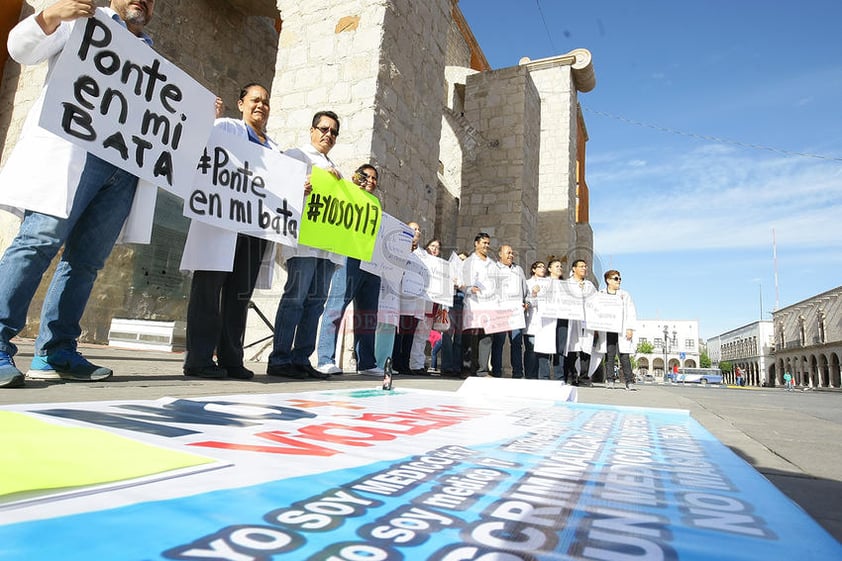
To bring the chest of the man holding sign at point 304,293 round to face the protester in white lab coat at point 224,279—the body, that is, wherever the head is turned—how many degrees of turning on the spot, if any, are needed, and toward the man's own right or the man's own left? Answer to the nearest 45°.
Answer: approximately 90° to the man's own right

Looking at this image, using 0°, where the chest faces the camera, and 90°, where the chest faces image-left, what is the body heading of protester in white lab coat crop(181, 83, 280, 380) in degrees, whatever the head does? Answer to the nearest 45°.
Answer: approximately 315°

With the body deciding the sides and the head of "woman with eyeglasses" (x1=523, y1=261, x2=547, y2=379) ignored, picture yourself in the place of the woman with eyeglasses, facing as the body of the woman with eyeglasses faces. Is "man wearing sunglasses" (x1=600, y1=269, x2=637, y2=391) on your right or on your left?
on your left

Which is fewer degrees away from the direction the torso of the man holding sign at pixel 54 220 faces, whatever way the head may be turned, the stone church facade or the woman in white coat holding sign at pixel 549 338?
the woman in white coat holding sign

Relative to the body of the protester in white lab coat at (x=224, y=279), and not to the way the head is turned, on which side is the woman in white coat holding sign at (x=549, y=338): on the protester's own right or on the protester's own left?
on the protester's own left

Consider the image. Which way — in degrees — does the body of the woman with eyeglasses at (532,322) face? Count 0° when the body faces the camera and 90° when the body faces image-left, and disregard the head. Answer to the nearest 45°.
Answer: approximately 315°

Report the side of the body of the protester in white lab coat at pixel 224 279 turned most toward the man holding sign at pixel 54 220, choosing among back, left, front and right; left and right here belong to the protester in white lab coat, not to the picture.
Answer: right

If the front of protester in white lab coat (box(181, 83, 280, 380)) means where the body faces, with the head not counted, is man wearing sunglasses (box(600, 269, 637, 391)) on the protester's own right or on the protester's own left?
on the protester's own left

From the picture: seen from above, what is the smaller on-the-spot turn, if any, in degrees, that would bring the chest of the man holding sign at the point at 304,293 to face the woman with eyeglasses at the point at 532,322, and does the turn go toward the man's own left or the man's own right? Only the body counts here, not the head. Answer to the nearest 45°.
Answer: approximately 90° to the man's own left
